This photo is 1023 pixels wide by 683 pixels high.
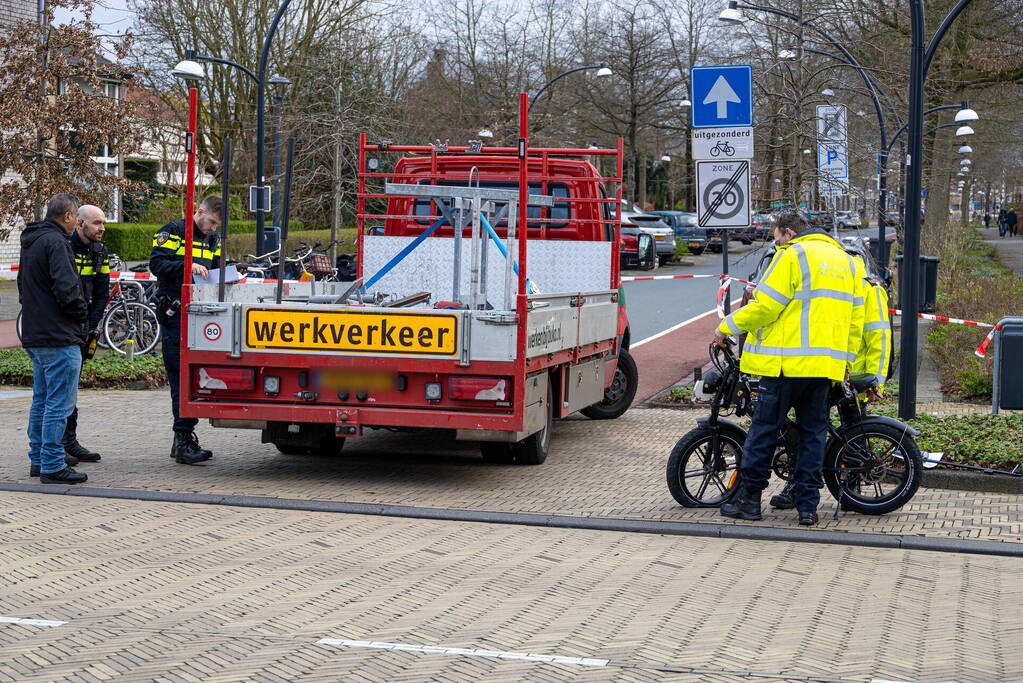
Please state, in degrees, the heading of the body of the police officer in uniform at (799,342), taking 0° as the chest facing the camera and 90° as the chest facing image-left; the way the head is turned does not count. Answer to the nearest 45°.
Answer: approximately 135°

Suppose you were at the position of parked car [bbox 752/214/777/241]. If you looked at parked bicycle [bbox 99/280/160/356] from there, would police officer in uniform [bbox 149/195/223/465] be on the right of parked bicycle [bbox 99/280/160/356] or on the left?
left

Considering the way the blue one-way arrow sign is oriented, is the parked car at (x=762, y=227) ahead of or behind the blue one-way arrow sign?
behind

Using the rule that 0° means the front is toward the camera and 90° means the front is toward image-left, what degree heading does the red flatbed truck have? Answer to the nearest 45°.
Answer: approximately 225°

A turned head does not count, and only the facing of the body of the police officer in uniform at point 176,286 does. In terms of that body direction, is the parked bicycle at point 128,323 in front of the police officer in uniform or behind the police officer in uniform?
behind

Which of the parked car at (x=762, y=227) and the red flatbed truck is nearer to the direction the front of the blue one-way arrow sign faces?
the red flatbed truck

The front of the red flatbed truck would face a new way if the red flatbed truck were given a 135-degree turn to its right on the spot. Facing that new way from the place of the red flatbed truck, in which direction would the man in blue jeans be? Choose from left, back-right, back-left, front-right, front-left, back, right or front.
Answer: right

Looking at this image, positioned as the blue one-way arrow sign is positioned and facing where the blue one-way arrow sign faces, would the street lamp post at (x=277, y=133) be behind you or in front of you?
behind

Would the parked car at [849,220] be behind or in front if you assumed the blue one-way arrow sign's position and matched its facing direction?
behind
